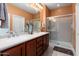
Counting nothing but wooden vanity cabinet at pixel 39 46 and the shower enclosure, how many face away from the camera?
0

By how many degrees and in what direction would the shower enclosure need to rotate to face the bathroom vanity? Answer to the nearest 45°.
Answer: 0° — it already faces it

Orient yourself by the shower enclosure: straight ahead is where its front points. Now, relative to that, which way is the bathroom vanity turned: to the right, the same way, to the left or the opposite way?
to the left

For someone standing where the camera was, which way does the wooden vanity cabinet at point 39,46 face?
facing the viewer and to the right of the viewer

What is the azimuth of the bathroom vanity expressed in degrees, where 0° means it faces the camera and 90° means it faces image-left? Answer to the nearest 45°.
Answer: approximately 315°

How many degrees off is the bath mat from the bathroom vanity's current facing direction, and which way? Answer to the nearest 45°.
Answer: approximately 45° to its left
